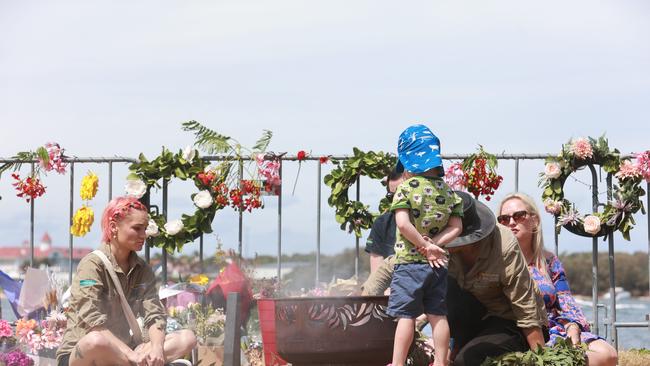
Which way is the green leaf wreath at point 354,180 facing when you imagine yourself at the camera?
facing the viewer

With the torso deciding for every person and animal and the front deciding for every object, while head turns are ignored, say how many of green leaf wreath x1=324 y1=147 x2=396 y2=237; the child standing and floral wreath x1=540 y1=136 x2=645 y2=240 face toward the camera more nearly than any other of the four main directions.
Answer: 2

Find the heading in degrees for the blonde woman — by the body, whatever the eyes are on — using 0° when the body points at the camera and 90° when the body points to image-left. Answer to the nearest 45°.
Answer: approximately 45°

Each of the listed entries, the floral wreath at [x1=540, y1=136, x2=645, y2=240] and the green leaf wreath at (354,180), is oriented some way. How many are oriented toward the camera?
2

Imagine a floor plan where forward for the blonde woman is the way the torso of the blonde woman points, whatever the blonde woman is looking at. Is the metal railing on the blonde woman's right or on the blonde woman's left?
on the blonde woman's right

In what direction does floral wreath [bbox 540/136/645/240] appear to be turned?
toward the camera

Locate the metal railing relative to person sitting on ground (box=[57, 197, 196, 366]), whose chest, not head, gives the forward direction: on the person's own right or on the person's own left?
on the person's own left

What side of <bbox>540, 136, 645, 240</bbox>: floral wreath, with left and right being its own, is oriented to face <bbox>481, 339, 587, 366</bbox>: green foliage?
front

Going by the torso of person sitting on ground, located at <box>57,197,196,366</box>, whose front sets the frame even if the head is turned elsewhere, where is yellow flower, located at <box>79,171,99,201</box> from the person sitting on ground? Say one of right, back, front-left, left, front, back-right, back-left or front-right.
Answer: back-left

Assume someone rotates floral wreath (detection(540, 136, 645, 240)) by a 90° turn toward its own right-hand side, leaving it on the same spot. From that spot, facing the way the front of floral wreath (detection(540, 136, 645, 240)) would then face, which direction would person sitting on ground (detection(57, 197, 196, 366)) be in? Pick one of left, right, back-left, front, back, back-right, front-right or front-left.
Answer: front-left

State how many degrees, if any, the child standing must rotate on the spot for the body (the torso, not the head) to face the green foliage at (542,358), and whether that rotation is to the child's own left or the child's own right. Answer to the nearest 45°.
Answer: approximately 135° to the child's own right

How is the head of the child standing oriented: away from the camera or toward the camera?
away from the camera

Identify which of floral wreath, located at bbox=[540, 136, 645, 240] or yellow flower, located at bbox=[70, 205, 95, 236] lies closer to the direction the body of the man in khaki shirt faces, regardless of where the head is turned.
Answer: the yellow flower

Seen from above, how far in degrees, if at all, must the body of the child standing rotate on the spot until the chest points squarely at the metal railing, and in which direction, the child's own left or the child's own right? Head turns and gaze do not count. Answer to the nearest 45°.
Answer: approximately 45° to the child's own right
